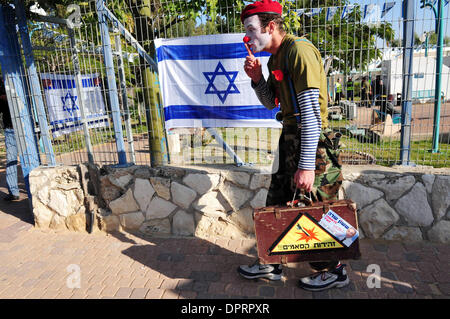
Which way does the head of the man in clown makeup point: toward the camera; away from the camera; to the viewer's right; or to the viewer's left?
to the viewer's left

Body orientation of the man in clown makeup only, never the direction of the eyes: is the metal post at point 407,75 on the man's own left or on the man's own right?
on the man's own right

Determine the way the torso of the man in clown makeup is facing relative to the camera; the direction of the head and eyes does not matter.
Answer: to the viewer's left

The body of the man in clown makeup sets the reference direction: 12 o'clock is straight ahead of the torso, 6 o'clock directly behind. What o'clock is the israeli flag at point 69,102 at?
The israeli flag is roughly at 1 o'clock from the man in clown makeup.

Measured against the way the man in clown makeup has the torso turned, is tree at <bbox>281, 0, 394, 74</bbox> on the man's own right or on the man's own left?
on the man's own right

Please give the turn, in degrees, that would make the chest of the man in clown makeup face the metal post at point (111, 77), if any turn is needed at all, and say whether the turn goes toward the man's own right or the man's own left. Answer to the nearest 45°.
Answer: approximately 45° to the man's own right

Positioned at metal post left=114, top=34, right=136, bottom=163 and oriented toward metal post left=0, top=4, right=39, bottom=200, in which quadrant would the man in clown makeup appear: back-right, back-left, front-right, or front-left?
back-left

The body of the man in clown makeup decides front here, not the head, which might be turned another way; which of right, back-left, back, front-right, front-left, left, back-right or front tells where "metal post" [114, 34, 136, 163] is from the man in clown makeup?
front-right
